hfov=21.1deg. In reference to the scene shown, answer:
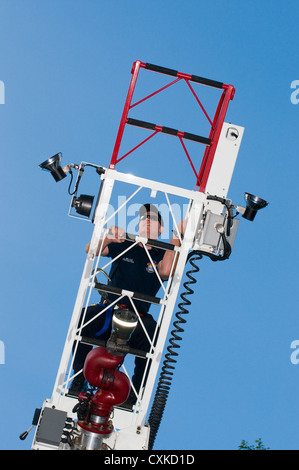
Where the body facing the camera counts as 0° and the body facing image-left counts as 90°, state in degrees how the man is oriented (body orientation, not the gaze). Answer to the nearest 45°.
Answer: approximately 0°
